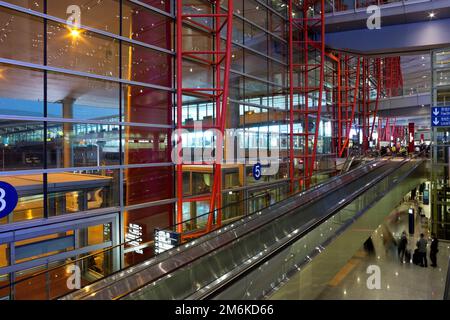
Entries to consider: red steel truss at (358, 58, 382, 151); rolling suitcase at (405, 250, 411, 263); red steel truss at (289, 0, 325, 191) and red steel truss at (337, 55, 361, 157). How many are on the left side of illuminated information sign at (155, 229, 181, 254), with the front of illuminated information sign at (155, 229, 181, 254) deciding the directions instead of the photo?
4

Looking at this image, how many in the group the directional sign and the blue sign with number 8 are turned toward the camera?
2

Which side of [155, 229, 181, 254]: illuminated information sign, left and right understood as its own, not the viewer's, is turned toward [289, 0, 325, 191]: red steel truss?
left

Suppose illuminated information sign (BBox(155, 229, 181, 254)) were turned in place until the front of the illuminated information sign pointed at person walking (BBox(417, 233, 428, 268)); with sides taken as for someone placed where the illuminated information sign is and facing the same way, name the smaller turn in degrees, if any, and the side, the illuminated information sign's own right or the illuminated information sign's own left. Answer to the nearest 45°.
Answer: approximately 90° to the illuminated information sign's own left

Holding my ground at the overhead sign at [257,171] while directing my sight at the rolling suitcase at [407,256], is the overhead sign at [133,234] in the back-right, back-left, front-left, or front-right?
back-right

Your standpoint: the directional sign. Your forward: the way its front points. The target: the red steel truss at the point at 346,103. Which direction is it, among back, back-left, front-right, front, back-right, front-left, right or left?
back-right

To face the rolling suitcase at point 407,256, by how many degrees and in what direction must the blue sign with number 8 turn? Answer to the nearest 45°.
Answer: approximately 90° to its left

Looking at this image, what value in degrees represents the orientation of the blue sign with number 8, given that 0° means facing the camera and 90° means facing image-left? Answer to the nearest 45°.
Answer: approximately 0°

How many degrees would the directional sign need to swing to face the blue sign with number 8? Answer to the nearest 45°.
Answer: approximately 45° to its right

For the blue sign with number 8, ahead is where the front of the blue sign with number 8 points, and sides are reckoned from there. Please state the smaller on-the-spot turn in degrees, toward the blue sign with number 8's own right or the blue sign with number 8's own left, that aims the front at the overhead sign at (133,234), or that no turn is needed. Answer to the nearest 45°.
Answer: approximately 135° to the blue sign with number 8's own left

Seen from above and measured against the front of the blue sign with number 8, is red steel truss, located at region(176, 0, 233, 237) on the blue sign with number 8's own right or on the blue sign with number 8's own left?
on the blue sign with number 8's own left
